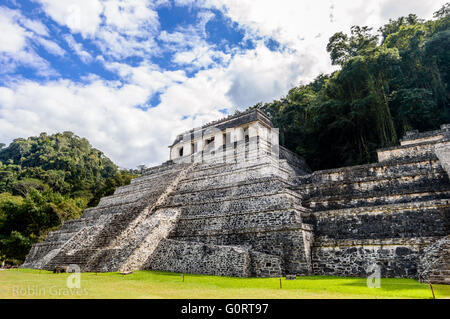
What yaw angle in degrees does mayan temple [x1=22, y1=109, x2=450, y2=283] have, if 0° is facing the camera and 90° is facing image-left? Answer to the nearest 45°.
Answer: approximately 45°
